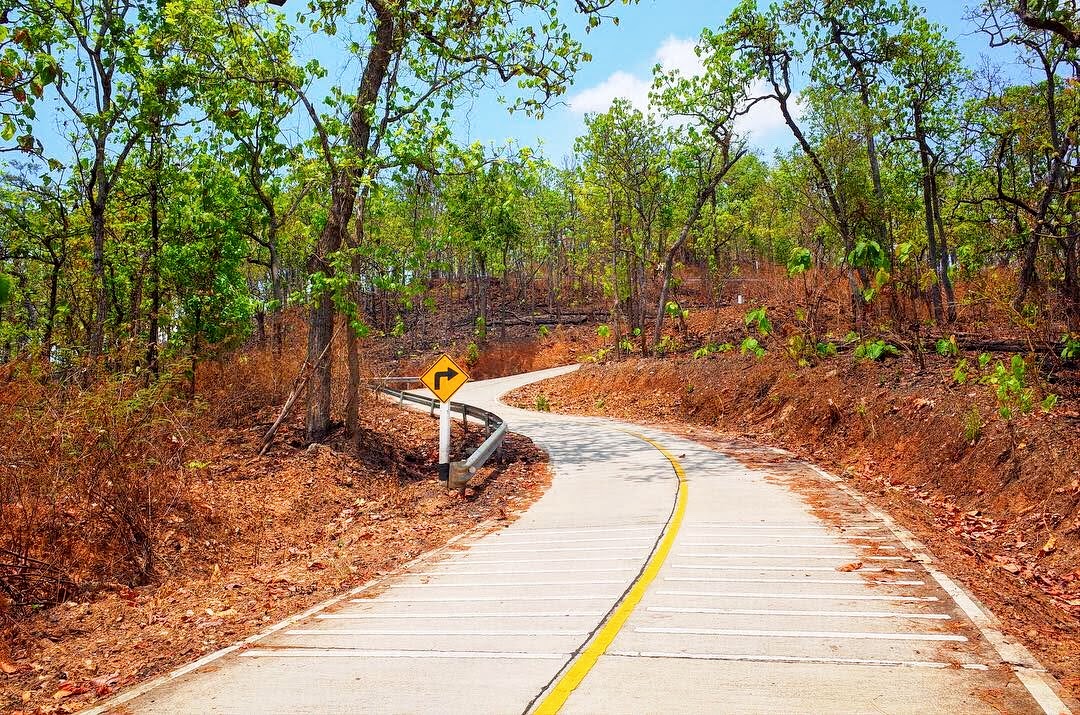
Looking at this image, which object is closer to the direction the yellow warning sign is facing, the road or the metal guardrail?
the road

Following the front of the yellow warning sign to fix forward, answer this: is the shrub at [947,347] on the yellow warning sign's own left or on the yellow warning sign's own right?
on the yellow warning sign's own left

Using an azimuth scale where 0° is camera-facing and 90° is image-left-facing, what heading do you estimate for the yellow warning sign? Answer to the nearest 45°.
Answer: approximately 0°

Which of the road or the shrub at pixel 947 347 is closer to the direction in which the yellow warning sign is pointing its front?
the road

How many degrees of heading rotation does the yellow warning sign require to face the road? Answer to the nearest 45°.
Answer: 0° — it already faces it
